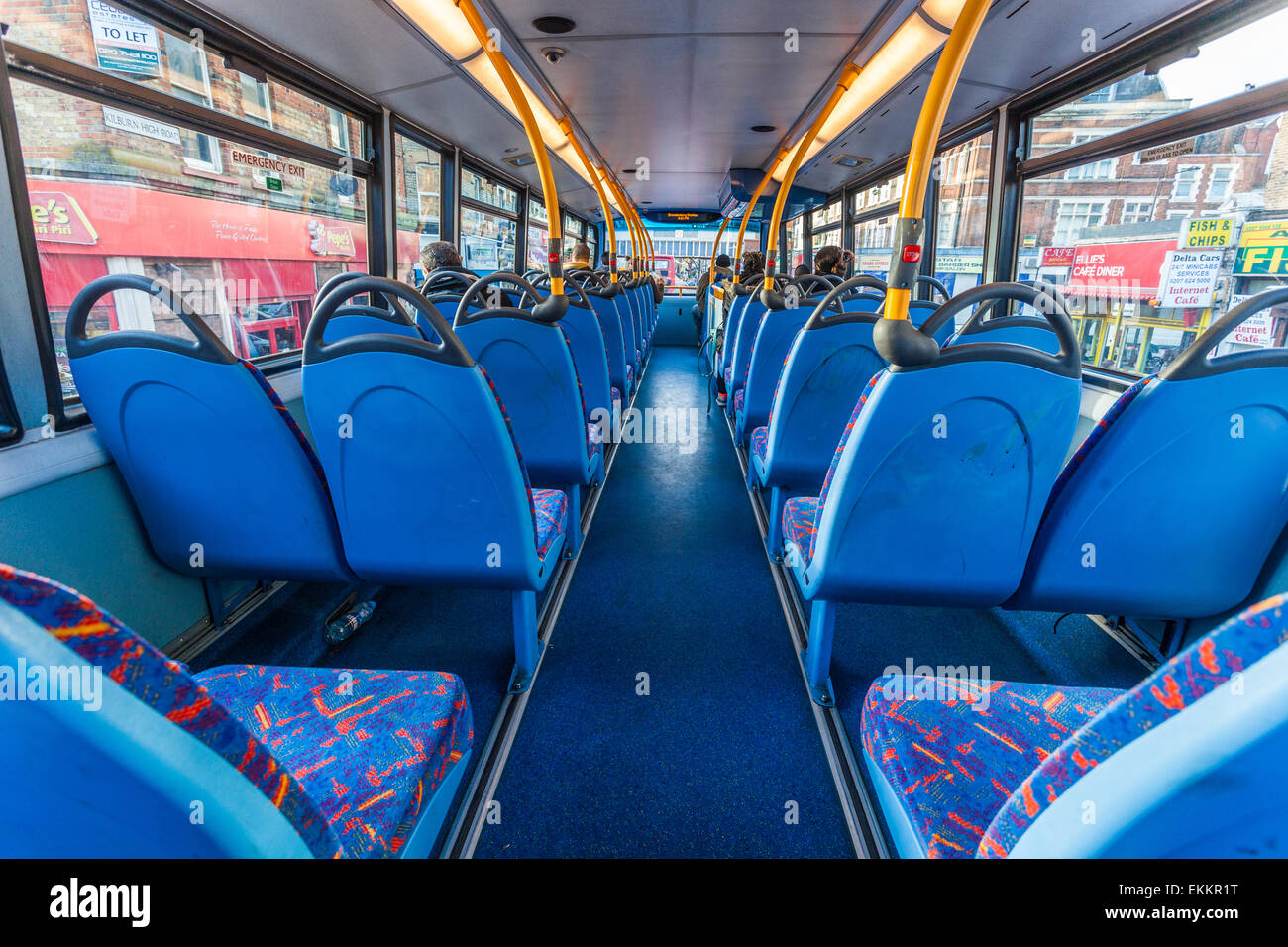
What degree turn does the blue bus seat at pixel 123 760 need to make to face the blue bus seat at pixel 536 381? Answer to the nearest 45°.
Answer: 0° — it already faces it

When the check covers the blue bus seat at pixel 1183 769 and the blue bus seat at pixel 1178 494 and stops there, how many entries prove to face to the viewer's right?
0

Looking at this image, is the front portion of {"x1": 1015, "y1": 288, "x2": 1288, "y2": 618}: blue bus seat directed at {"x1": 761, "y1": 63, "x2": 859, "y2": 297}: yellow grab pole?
yes

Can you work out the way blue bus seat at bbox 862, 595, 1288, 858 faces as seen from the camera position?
facing away from the viewer and to the left of the viewer

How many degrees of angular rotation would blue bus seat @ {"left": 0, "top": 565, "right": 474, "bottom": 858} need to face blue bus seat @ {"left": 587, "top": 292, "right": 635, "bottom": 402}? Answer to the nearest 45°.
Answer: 0° — it already faces it

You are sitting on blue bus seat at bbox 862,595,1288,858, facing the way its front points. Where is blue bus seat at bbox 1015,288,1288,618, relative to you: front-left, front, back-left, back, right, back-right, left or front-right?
front-right

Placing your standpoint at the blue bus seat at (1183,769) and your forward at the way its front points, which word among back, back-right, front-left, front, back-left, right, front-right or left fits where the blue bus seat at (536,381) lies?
front

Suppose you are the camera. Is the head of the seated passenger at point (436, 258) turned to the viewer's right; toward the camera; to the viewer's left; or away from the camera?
away from the camera

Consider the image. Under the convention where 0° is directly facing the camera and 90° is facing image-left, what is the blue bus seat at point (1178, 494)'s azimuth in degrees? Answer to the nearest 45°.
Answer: approximately 135°

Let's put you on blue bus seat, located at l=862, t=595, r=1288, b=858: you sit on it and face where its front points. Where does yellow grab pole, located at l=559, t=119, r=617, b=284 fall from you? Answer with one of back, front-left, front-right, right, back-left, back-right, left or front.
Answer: front

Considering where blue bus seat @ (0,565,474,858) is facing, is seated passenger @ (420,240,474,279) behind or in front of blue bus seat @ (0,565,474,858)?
in front

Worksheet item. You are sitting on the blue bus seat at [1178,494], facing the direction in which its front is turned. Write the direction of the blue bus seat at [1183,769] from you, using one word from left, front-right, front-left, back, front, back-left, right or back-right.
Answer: back-left

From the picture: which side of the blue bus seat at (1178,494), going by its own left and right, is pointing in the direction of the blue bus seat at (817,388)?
front

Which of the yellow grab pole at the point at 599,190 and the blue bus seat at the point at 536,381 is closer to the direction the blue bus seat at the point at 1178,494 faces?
the yellow grab pole

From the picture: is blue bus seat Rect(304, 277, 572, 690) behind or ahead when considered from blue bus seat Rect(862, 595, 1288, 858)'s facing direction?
ahead
